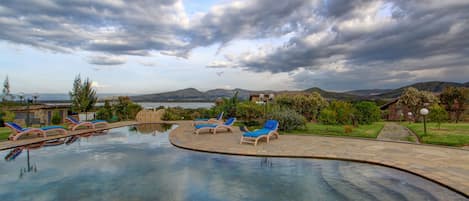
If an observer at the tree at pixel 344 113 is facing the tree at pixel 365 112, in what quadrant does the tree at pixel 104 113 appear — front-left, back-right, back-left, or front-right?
back-left

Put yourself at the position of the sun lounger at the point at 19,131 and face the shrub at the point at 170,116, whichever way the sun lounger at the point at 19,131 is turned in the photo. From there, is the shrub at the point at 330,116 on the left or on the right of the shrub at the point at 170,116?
right

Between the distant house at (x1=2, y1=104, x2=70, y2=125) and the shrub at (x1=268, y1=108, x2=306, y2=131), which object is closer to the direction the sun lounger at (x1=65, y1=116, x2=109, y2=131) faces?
the shrub

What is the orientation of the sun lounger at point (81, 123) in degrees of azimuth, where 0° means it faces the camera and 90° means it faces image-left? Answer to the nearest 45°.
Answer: approximately 270°

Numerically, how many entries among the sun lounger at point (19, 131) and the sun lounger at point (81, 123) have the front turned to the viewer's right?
2

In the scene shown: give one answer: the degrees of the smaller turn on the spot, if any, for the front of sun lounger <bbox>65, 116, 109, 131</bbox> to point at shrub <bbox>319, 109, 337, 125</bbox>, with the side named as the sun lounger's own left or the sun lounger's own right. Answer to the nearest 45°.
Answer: approximately 45° to the sun lounger's own right

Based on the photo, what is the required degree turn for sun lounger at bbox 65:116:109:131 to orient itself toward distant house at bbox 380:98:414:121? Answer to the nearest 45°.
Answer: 0° — it already faces it

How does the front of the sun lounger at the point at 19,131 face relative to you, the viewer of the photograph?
facing to the right of the viewer
